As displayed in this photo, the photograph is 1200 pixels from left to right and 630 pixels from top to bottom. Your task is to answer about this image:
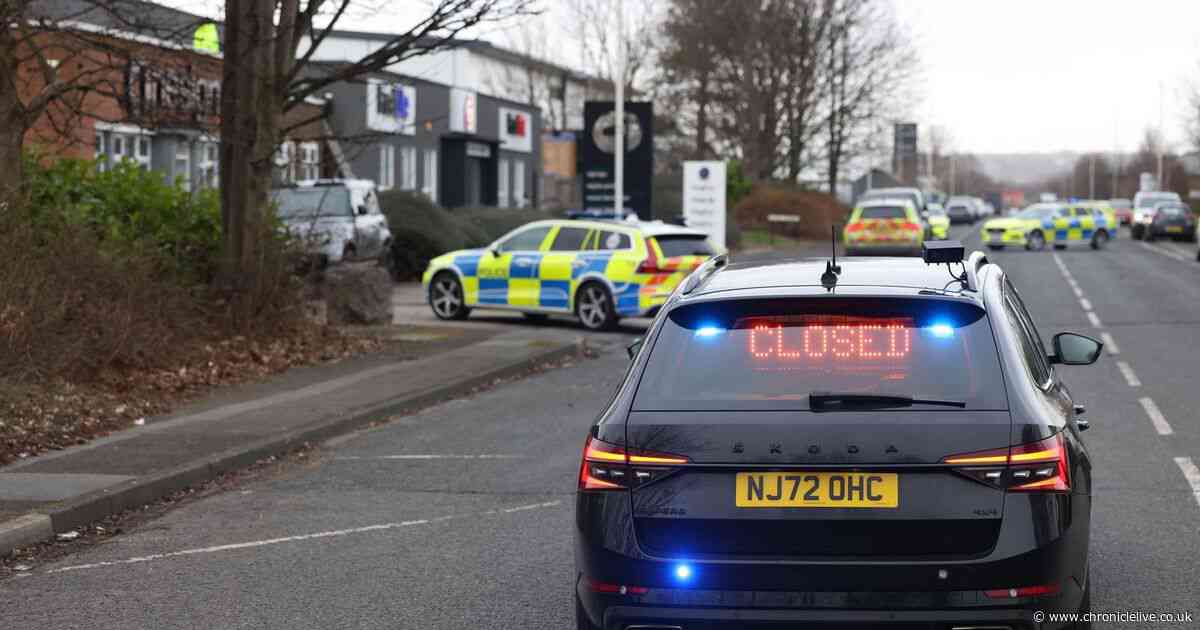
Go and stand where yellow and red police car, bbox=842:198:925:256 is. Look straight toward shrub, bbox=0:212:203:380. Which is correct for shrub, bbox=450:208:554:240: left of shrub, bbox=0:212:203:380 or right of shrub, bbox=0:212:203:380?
right

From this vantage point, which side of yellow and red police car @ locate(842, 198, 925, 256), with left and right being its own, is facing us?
back

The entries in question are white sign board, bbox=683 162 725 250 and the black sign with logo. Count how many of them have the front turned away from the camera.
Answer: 0

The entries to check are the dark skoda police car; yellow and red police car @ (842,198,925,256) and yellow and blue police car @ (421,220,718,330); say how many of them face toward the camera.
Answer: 0

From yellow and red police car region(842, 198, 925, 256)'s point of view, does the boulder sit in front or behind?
behind

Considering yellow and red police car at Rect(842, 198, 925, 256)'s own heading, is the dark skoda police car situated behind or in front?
behind

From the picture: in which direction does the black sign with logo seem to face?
toward the camera

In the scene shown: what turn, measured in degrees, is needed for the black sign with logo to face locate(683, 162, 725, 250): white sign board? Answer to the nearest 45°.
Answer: approximately 135° to its left

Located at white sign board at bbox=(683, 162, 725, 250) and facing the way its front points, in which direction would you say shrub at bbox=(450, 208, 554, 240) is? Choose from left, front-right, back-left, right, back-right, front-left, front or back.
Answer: right

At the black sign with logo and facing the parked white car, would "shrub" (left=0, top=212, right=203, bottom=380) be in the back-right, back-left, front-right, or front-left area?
front-left

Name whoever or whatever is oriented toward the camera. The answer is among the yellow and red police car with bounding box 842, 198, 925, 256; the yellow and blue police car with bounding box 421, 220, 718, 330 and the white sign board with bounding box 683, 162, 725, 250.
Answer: the white sign board

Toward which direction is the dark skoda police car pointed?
away from the camera

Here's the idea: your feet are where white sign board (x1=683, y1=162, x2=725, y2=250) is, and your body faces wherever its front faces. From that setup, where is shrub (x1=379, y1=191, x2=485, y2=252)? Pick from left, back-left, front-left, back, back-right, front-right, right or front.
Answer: front-right

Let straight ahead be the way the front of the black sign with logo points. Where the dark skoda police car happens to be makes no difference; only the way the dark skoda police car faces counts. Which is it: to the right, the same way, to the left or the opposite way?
the opposite way

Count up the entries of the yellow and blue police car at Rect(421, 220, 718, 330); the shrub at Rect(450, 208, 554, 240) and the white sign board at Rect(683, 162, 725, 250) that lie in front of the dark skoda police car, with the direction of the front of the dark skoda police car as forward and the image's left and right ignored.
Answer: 3

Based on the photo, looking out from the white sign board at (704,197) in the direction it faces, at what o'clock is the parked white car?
The parked white car is roughly at 1 o'clock from the white sign board.

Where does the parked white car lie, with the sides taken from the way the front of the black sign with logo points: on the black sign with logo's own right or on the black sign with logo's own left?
on the black sign with logo's own right
